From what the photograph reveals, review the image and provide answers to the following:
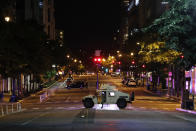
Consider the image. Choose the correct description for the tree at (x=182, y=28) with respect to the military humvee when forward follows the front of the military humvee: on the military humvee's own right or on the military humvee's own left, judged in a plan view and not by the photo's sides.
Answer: on the military humvee's own left
